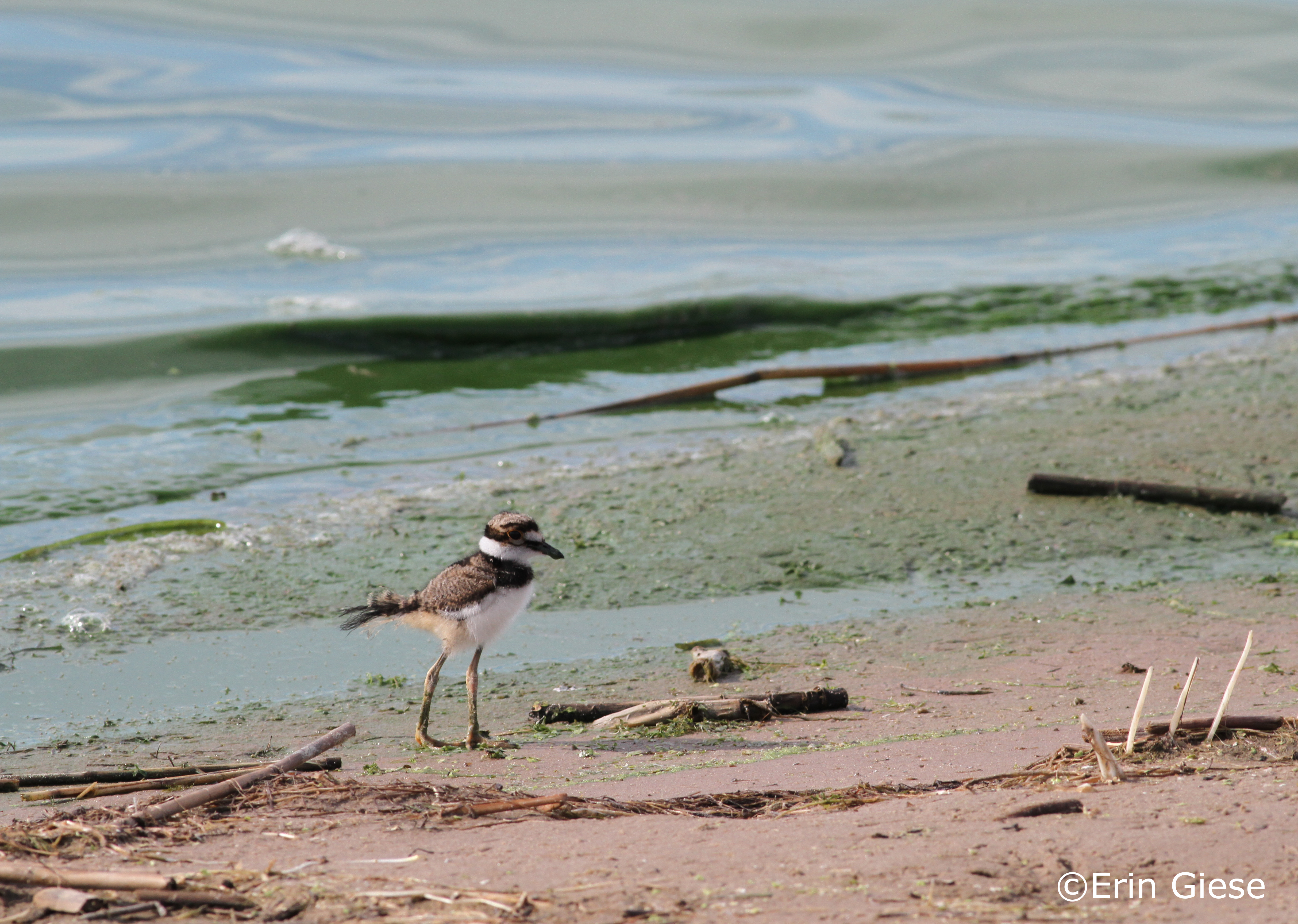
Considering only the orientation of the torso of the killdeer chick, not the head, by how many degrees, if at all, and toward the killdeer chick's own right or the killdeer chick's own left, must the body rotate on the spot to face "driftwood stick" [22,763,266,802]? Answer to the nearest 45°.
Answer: approximately 135° to the killdeer chick's own right

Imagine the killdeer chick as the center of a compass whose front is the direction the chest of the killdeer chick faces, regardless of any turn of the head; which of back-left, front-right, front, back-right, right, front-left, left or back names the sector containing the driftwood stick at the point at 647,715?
front-right

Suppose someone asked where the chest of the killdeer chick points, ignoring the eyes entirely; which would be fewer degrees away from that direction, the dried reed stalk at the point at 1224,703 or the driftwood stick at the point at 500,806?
the dried reed stalk

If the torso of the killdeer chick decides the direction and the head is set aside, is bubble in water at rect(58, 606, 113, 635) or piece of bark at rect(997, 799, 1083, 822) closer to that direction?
the piece of bark

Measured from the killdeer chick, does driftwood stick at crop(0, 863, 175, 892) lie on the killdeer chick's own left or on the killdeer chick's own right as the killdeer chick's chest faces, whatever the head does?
on the killdeer chick's own right

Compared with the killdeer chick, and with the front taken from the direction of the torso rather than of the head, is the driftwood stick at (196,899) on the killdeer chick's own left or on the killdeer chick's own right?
on the killdeer chick's own right

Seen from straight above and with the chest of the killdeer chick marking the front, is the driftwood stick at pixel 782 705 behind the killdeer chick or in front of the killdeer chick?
in front

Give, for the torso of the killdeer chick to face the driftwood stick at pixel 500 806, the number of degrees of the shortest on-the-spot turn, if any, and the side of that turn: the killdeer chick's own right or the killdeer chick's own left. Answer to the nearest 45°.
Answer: approximately 90° to the killdeer chick's own right

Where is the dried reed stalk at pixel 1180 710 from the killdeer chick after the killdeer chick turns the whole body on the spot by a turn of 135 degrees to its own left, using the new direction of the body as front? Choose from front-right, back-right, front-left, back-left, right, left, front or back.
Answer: back

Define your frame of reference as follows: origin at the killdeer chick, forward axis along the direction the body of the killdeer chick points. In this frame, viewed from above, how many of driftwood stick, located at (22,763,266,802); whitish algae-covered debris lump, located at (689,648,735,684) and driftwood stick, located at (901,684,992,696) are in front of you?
2

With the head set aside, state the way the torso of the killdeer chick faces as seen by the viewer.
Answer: to the viewer's right

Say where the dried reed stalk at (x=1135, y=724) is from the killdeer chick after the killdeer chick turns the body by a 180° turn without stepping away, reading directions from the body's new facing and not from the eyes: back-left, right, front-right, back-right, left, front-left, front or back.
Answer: back-left

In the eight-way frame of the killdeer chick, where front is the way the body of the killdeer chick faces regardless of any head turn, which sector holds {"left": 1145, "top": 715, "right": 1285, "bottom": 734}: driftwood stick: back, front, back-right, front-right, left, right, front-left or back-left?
front-right

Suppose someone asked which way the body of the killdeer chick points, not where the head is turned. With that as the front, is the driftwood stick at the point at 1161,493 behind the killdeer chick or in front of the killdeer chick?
in front
